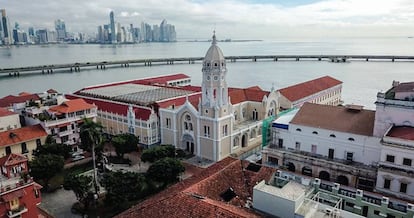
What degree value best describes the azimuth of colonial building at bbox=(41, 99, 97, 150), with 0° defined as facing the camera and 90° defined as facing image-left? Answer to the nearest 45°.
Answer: approximately 315°

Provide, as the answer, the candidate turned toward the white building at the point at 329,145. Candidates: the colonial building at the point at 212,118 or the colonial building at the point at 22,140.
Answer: the colonial building at the point at 22,140

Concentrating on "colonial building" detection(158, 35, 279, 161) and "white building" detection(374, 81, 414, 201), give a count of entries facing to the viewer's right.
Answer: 0

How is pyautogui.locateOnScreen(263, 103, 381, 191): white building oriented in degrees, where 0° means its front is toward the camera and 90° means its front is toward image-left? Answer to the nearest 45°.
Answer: approximately 45°

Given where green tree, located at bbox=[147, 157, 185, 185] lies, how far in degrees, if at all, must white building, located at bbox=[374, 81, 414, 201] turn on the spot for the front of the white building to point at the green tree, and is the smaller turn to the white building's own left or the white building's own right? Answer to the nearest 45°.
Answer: approximately 45° to the white building's own right

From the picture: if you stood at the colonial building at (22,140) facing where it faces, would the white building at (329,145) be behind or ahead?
ahead

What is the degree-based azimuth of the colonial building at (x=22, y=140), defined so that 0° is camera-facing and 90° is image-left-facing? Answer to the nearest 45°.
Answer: approximately 315°

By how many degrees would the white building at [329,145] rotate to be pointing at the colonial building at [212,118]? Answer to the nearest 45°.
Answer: approximately 45° to its right

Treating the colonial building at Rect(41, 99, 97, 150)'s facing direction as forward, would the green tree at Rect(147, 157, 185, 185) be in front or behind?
in front

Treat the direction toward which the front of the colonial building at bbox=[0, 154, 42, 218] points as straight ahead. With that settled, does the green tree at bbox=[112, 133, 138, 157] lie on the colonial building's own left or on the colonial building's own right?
on the colonial building's own left
